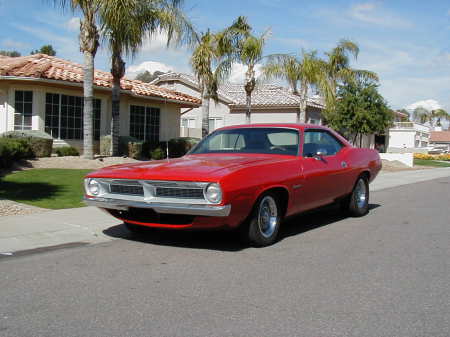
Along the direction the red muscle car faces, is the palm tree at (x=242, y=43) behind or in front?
behind

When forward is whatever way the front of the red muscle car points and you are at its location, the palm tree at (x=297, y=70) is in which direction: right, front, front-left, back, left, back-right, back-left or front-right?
back-right

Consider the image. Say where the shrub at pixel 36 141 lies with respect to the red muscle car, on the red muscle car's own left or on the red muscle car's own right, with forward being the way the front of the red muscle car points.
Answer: on the red muscle car's own right

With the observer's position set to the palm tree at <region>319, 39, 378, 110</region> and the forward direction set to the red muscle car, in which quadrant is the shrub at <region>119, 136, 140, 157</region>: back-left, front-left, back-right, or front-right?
front-right

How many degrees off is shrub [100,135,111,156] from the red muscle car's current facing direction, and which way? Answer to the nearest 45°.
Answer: approximately 135° to its right

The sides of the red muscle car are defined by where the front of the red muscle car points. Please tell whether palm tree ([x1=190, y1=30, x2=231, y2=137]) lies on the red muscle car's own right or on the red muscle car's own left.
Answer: on the red muscle car's own right

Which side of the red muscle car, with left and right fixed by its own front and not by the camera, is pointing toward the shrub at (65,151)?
right

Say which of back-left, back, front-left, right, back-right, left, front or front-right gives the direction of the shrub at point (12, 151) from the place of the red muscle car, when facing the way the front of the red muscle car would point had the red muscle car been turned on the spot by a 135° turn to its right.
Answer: front-left

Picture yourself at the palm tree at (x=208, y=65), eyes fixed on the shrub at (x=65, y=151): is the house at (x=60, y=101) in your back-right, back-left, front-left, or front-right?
front-right

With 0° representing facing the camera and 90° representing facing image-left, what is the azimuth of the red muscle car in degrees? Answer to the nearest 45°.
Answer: approximately 45°

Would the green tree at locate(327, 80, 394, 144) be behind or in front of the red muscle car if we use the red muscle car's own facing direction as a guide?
behind

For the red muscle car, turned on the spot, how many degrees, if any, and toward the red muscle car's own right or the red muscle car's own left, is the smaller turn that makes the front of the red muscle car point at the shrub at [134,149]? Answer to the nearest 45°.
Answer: approximately 135° to the red muscle car's own right

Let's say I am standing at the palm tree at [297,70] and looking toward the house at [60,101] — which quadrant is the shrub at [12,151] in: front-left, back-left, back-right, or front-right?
front-left

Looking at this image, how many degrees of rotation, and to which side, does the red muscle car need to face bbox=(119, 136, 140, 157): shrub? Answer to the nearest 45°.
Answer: approximately 135° to its right

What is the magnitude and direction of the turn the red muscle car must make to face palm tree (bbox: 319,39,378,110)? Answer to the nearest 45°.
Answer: approximately 135° to its right

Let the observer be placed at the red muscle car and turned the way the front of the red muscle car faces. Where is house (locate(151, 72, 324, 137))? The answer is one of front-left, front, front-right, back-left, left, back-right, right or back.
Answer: back-right
